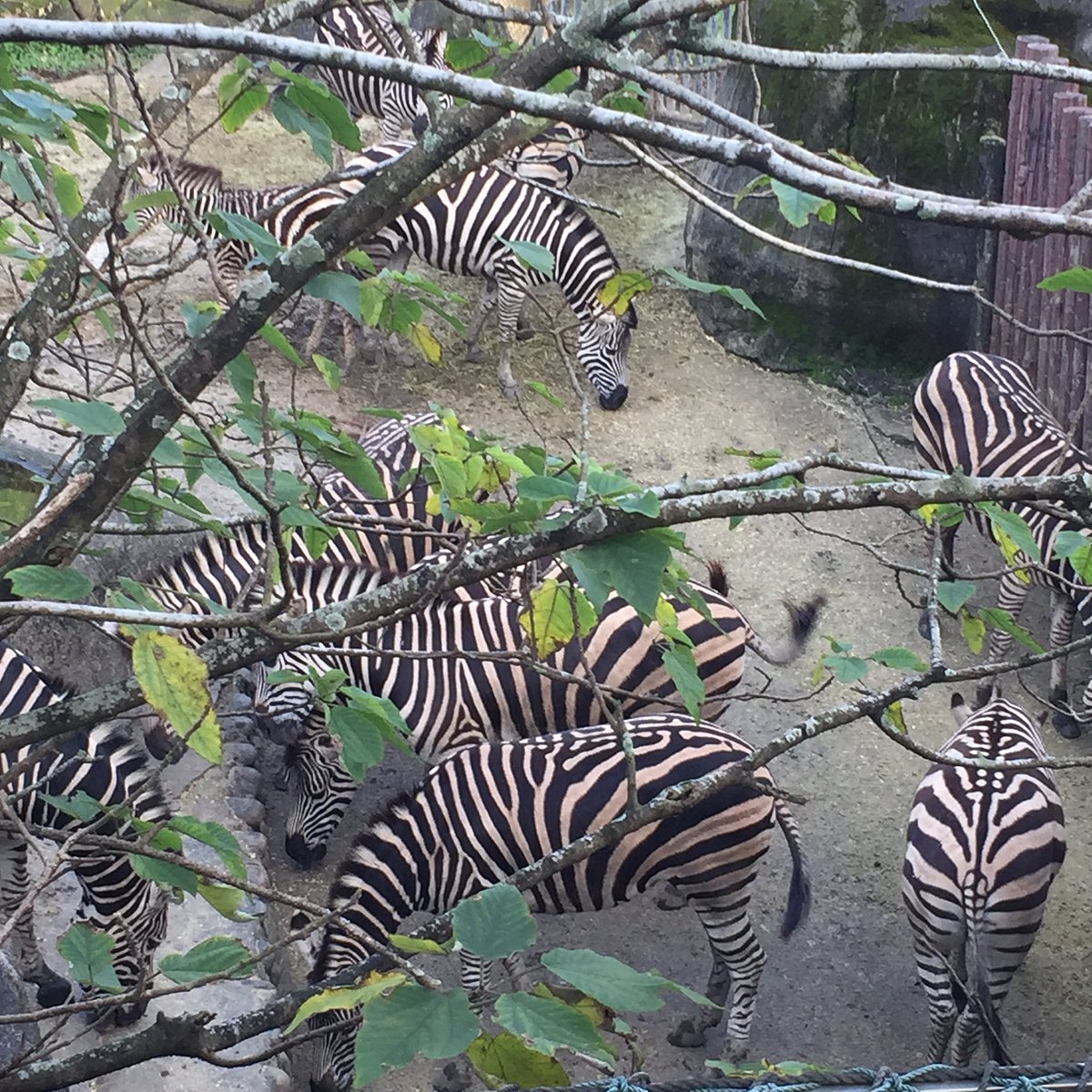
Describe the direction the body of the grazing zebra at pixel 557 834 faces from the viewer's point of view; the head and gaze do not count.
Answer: to the viewer's left

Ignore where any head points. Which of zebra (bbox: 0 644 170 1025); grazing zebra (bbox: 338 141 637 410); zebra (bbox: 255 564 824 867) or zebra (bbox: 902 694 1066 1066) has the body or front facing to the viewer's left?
zebra (bbox: 255 564 824 867)

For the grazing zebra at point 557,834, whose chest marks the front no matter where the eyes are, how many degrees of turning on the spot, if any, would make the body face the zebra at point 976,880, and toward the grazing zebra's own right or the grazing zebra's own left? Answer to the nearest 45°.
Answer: approximately 180°

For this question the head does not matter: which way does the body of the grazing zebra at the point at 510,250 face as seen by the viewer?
to the viewer's right

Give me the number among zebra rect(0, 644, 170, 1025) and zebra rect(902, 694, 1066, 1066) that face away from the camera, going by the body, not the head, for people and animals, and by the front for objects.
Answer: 1

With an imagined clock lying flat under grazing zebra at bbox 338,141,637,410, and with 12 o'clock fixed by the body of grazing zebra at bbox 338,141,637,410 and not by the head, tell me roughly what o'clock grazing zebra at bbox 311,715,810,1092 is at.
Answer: grazing zebra at bbox 311,715,810,1092 is roughly at 3 o'clock from grazing zebra at bbox 338,141,637,410.

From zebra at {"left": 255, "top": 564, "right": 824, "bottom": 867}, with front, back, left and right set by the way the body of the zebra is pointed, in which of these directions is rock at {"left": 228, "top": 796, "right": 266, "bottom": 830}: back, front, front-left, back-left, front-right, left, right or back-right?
front

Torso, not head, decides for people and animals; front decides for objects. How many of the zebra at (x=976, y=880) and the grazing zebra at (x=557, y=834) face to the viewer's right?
0

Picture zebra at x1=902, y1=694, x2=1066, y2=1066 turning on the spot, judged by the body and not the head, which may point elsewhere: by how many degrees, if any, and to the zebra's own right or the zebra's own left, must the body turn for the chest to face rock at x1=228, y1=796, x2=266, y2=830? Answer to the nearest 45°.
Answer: approximately 90° to the zebra's own left

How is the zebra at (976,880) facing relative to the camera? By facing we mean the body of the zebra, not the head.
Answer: away from the camera

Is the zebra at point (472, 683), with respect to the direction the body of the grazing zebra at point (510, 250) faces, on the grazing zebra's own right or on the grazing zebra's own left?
on the grazing zebra's own right

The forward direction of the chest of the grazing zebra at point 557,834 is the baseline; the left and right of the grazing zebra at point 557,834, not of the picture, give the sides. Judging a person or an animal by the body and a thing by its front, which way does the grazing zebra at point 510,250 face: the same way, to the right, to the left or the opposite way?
the opposite way

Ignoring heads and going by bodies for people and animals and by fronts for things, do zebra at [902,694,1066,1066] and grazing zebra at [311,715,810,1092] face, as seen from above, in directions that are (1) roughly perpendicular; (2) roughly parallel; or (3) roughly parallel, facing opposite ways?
roughly perpendicular
